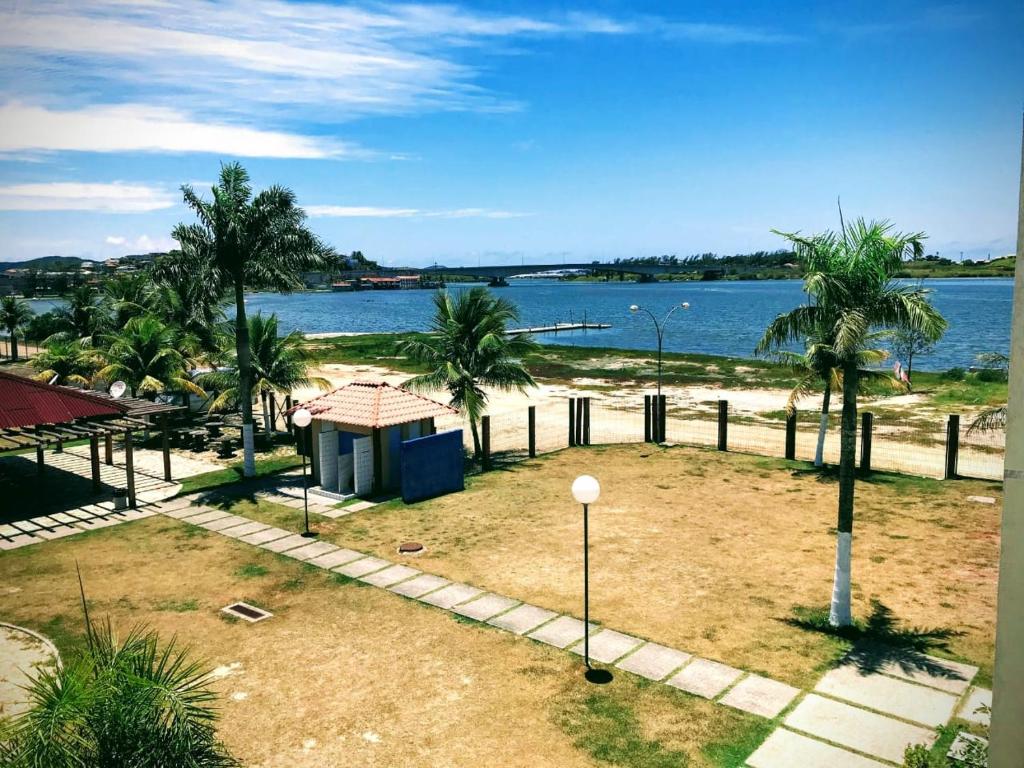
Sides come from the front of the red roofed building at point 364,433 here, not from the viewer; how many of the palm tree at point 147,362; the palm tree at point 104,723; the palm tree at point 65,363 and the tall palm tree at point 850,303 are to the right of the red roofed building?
2

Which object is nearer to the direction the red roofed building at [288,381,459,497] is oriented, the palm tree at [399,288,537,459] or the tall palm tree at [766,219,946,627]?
the tall palm tree

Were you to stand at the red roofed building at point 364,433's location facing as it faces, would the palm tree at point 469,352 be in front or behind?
behind

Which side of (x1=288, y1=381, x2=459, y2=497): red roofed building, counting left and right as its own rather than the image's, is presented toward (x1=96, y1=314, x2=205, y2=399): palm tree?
right

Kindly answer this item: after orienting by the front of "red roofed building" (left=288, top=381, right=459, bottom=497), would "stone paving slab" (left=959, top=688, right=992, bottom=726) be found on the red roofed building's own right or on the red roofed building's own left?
on the red roofed building's own left

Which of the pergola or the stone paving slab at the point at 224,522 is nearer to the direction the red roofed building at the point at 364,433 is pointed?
the stone paving slab

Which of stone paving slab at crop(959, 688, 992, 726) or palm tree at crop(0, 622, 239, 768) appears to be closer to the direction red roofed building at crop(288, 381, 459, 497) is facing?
the palm tree

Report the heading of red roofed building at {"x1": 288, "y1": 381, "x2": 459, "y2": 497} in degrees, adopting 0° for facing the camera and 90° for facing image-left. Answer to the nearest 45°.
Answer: approximately 45°

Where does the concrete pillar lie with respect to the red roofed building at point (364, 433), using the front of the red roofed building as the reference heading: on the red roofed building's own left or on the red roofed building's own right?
on the red roofed building's own left
